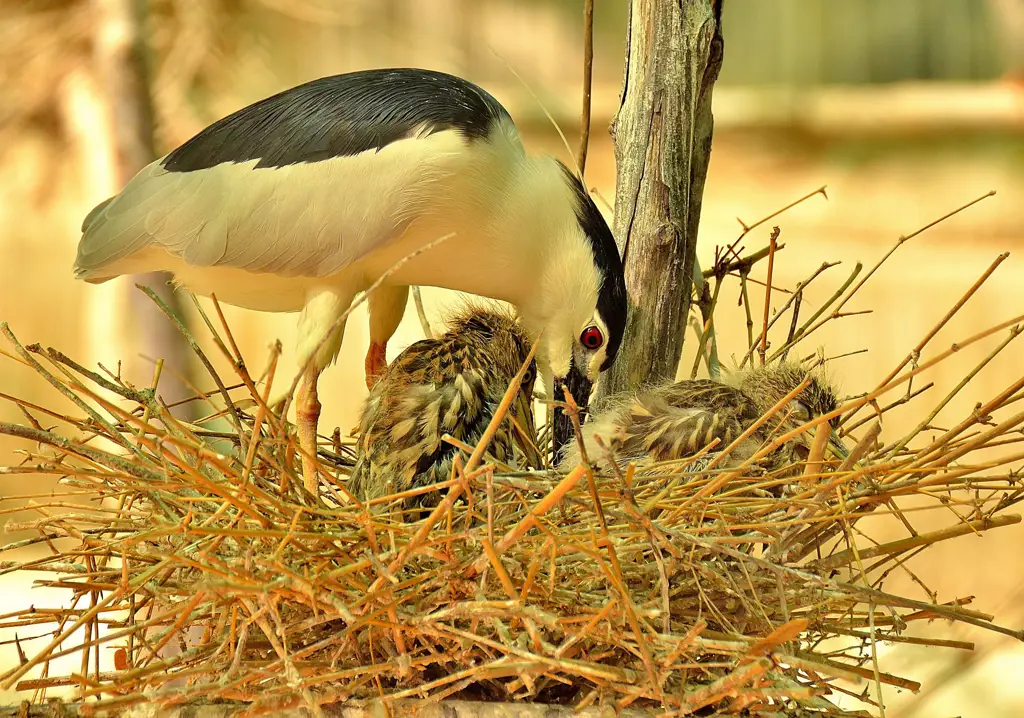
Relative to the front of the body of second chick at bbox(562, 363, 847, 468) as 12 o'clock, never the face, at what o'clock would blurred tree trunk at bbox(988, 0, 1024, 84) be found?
The blurred tree trunk is roughly at 10 o'clock from the second chick.

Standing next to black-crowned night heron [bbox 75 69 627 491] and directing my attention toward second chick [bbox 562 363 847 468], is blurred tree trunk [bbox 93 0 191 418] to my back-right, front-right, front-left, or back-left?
back-left

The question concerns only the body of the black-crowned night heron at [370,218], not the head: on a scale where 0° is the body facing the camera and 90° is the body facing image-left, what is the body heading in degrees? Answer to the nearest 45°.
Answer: approximately 270°

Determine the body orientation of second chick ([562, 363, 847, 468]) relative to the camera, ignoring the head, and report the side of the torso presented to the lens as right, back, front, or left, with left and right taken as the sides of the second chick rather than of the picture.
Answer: right

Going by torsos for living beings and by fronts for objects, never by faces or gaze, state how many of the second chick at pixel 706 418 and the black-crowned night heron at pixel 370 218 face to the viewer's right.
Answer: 2
